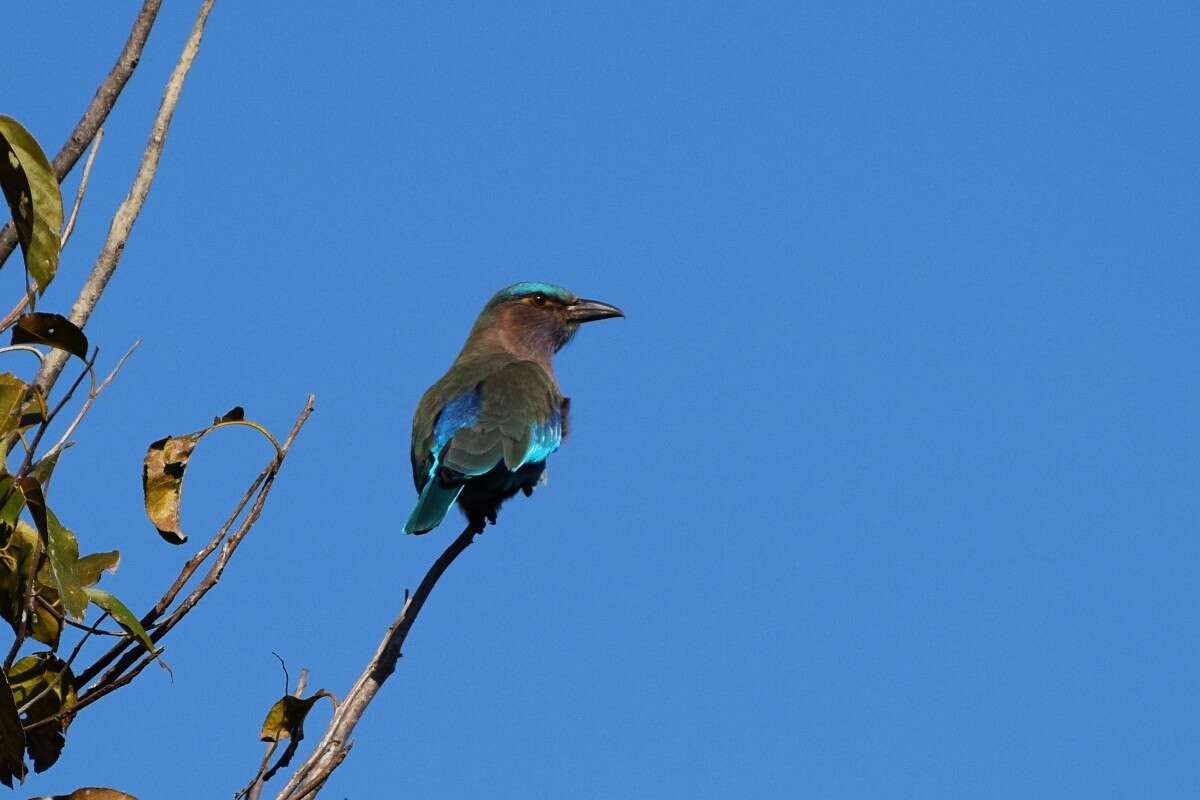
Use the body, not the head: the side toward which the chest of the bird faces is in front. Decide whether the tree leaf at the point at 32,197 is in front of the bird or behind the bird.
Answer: behind

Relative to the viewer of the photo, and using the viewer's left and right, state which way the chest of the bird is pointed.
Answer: facing away from the viewer and to the right of the viewer

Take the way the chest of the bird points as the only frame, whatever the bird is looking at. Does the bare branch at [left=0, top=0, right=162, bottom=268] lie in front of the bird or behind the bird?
behind
